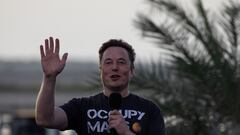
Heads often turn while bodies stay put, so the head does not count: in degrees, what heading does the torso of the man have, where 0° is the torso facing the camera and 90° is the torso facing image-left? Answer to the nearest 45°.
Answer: approximately 0°
